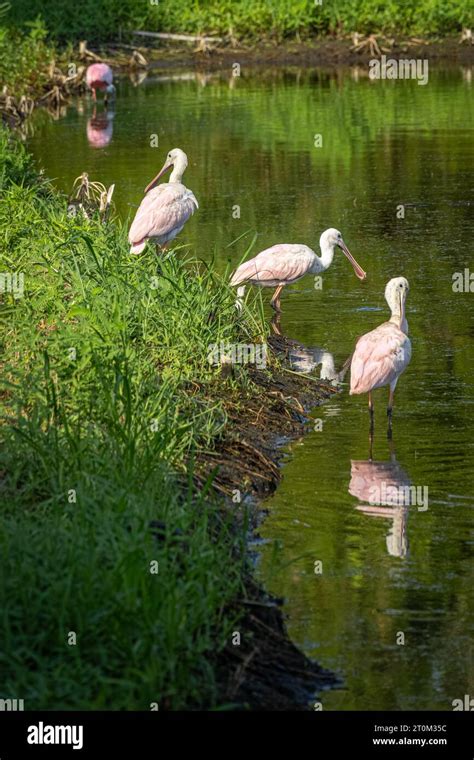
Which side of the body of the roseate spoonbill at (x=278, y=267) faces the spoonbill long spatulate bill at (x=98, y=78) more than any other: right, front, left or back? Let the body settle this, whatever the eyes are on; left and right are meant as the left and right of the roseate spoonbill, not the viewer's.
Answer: left

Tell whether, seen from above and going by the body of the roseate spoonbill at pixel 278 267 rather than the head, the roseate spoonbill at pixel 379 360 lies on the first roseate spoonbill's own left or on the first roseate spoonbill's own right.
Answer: on the first roseate spoonbill's own right

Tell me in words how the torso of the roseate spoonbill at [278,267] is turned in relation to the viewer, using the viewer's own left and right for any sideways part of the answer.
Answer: facing to the right of the viewer
